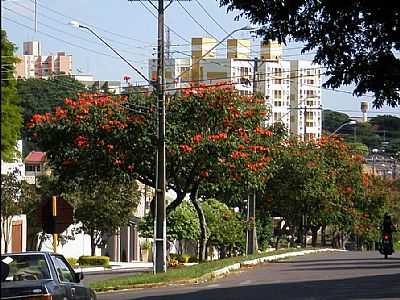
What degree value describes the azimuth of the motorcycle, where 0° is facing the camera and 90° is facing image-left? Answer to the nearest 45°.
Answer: approximately 180°

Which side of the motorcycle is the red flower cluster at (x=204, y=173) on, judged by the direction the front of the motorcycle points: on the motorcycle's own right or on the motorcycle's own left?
on the motorcycle's own left

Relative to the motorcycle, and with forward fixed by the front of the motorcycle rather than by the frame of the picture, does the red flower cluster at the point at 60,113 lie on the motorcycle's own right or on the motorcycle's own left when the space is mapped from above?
on the motorcycle's own left

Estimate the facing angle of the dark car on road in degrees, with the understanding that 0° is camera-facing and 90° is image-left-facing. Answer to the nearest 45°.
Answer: approximately 225°

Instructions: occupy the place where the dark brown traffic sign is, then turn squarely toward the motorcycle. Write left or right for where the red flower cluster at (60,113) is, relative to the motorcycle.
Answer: left

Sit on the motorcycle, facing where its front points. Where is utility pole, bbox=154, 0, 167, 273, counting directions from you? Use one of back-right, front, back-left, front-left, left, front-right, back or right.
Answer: back-left
